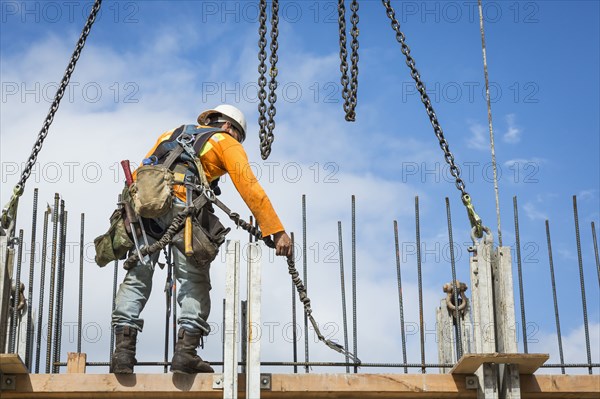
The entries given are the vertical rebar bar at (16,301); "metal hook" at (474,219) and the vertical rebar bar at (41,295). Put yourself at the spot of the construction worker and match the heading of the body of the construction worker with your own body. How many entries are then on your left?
2

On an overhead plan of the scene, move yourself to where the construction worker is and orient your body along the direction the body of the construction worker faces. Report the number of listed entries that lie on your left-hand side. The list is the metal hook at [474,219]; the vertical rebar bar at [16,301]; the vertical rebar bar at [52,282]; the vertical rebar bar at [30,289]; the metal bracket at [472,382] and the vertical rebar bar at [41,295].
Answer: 4

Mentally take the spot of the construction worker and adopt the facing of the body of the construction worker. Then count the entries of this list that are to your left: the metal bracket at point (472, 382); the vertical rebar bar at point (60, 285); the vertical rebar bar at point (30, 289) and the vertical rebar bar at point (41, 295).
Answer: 3

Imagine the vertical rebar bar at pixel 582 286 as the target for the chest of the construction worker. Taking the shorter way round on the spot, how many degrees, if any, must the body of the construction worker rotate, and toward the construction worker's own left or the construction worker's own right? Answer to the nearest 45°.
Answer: approximately 45° to the construction worker's own right

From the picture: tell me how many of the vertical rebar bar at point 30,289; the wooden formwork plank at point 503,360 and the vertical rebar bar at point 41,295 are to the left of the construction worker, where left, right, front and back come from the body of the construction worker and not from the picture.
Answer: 2

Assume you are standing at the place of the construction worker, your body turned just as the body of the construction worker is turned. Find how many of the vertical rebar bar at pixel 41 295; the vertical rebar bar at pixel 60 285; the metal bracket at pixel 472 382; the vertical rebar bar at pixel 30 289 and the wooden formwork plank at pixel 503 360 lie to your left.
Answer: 3

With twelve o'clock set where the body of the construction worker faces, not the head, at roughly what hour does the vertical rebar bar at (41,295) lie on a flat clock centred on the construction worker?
The vertical rebar bar is roughly at 9 o'clock from the construction worker.

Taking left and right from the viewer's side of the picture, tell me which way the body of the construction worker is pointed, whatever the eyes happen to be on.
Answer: facing away from the viewer and to the right of the viewer

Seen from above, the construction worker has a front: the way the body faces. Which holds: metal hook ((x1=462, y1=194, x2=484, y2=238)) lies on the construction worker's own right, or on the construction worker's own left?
on the construction worker's own right

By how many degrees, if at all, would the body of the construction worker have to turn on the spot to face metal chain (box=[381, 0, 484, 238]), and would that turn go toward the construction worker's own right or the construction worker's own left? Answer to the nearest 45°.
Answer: approximately 45° to the construction worker's own right

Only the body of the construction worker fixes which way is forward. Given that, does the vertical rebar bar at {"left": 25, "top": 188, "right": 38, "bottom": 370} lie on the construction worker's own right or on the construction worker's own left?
on the construction worker's own left

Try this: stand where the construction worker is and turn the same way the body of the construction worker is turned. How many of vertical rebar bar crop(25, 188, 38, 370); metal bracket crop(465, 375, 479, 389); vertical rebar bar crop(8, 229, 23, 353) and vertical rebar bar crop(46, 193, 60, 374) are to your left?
3

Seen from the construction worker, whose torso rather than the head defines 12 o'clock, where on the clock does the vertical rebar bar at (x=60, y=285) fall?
The vertical rebar bar is roughly at 9 o'clock from the construction worker.
